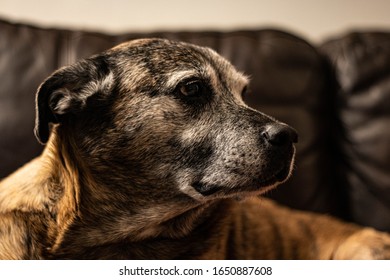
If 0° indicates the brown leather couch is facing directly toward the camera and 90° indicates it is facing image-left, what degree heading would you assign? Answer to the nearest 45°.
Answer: approximately 0°
